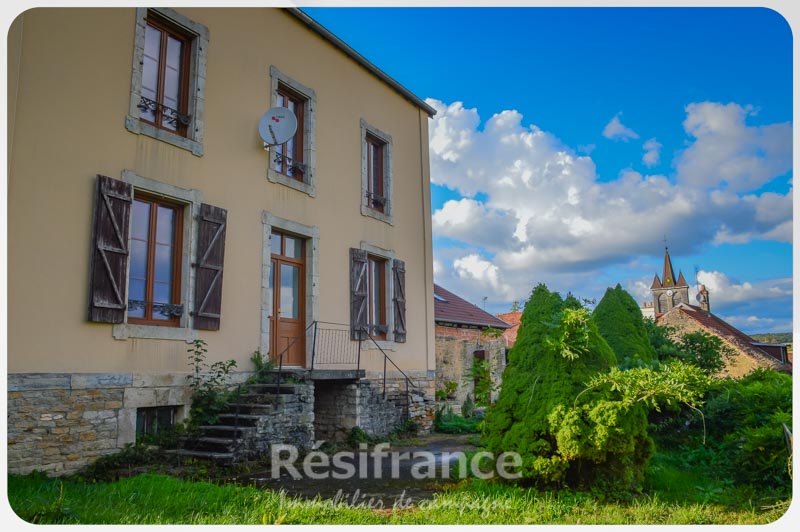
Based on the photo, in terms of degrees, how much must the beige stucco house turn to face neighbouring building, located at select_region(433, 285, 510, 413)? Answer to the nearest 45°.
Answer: approximately 90° to its left

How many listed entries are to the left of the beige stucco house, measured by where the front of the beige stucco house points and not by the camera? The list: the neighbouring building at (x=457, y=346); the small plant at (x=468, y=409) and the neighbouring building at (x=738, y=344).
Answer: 3

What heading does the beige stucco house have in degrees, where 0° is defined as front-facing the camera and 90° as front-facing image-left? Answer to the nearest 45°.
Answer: approximately 315°

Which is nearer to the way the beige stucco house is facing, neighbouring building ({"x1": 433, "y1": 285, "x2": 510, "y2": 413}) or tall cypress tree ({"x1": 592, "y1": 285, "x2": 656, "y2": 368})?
the tall cypress tree

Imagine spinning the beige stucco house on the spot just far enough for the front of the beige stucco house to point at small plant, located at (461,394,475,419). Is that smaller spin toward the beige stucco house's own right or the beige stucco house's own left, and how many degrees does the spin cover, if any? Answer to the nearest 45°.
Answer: approximately 90° to the beige stucco house's own left

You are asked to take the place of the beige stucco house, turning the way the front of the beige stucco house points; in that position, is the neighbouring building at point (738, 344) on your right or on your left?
on your left

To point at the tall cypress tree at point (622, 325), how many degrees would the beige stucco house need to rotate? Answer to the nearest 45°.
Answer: approximately 45° to its left
